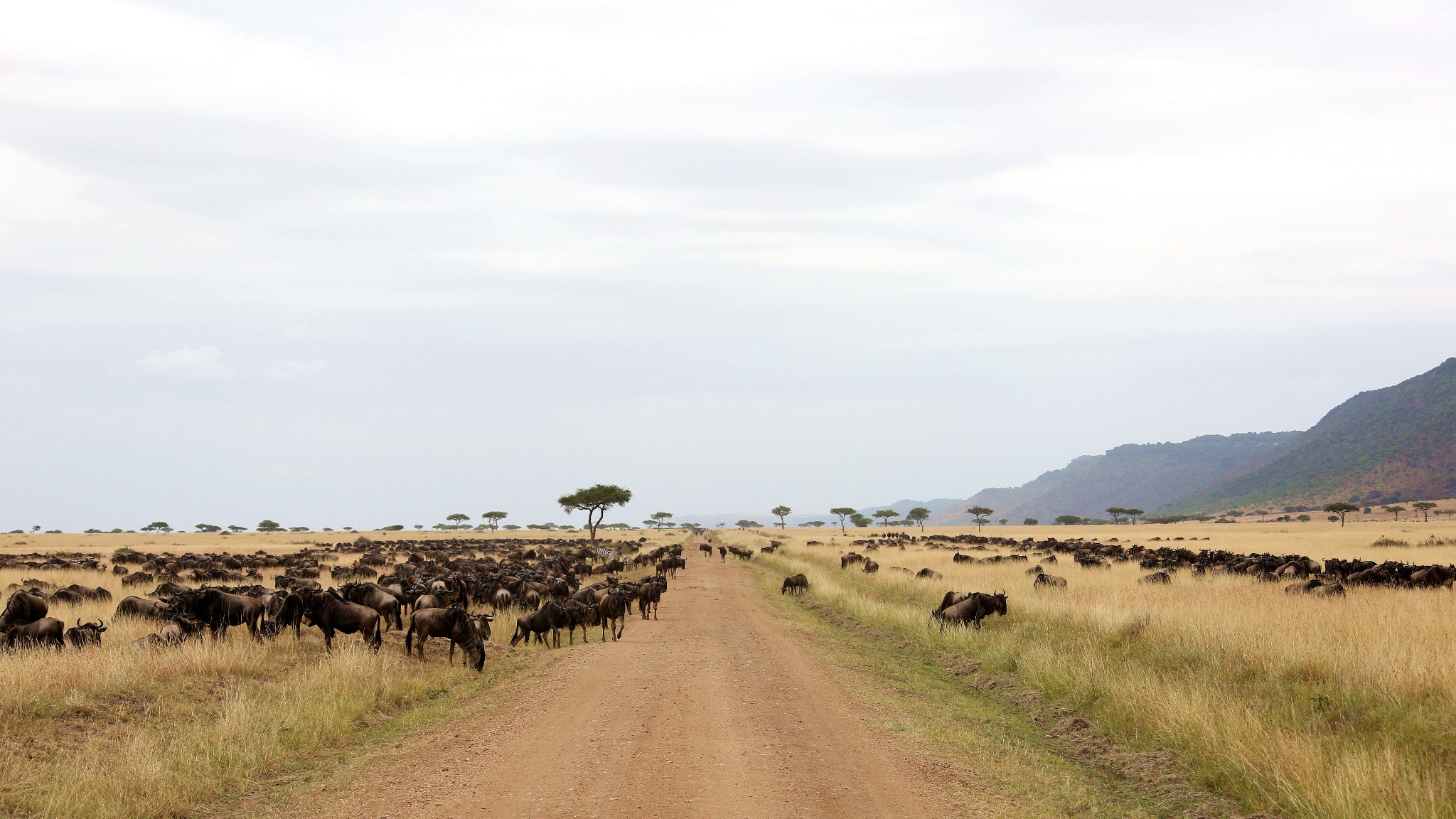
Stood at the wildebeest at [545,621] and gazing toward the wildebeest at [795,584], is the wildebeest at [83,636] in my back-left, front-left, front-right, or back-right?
back-left

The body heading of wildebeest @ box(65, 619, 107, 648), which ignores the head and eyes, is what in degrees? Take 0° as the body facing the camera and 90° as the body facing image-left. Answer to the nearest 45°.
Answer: approximately 270°

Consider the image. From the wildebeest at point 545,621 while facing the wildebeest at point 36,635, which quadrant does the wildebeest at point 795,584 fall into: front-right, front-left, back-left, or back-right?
back-right

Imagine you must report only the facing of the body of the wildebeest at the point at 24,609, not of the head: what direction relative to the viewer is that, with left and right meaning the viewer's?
facing to the left of the viewer

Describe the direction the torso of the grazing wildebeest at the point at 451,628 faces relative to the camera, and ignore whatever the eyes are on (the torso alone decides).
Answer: to the viewer's right

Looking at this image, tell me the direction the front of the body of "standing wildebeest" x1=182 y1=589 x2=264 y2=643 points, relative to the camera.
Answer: to the viewer's left

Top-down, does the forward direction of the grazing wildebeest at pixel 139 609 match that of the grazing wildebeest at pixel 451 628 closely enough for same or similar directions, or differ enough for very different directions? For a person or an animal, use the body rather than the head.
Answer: very different directions
